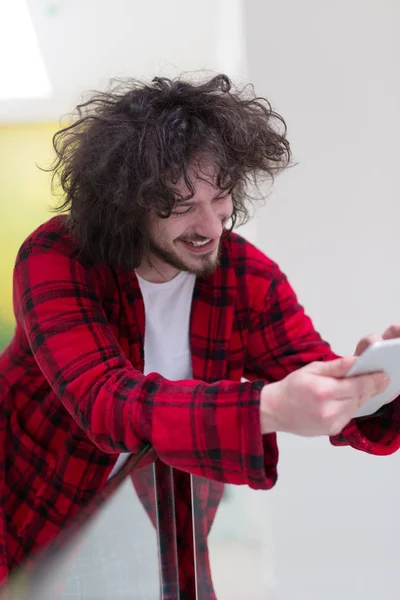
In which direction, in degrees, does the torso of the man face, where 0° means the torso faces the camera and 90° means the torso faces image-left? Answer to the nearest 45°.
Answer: approximately 315°

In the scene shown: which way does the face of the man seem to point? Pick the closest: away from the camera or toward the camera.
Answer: toward the camera
